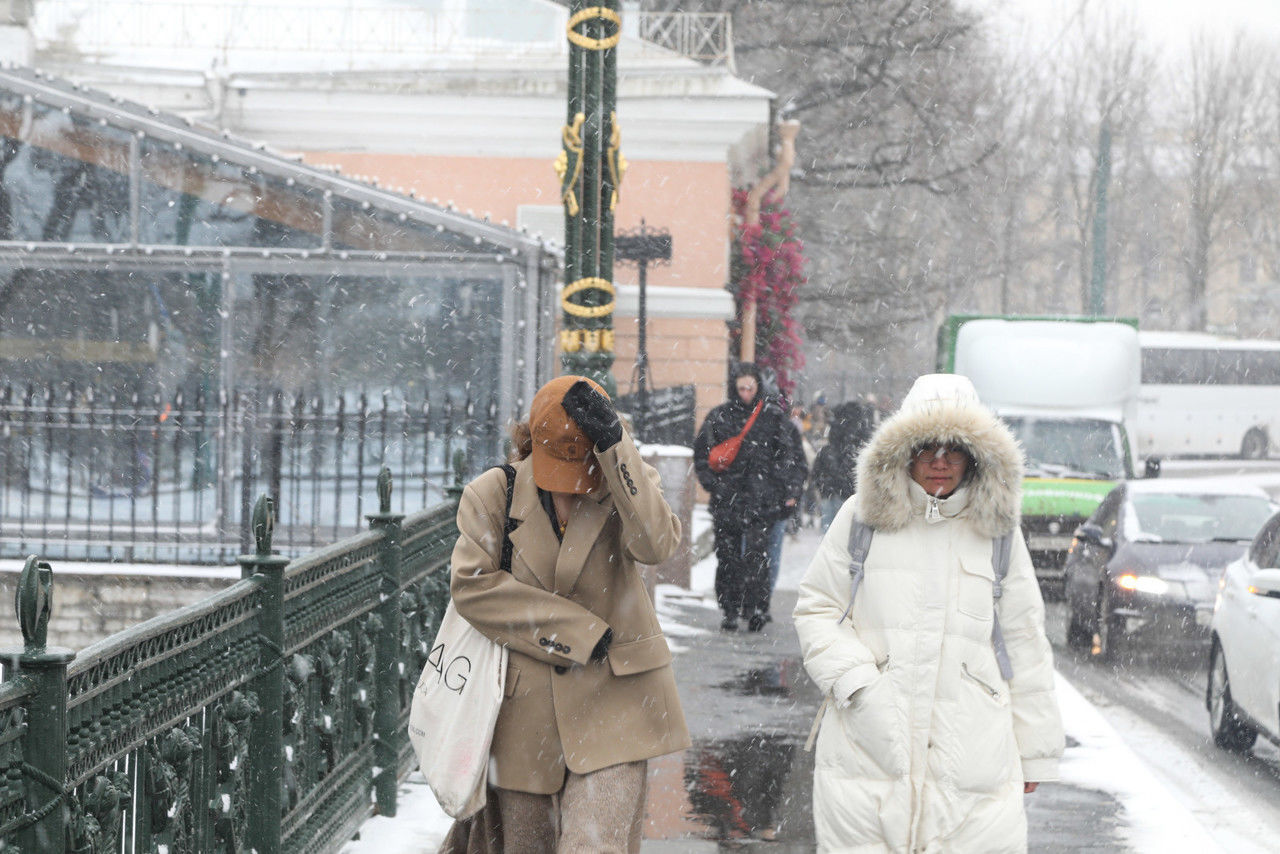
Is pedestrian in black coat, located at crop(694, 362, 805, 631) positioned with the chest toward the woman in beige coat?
yes

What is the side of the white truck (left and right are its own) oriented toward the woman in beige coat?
front

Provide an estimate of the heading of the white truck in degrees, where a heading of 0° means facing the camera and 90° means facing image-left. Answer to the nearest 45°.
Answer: approximately 0°

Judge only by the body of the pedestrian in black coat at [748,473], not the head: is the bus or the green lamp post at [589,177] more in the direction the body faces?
the green lamp post

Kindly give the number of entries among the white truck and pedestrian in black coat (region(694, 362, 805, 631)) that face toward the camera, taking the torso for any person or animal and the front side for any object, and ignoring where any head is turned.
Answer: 2

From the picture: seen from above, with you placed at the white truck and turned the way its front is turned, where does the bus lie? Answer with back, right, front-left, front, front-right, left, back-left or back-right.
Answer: back

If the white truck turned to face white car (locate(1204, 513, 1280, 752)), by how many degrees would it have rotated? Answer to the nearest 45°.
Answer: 0° — it already faces it

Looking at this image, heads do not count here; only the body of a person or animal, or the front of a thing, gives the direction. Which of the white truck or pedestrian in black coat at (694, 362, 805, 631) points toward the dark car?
the white truck

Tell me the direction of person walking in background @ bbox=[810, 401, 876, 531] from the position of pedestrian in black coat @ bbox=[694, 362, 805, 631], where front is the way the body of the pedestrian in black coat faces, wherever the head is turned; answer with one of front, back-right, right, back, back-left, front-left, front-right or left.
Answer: back
